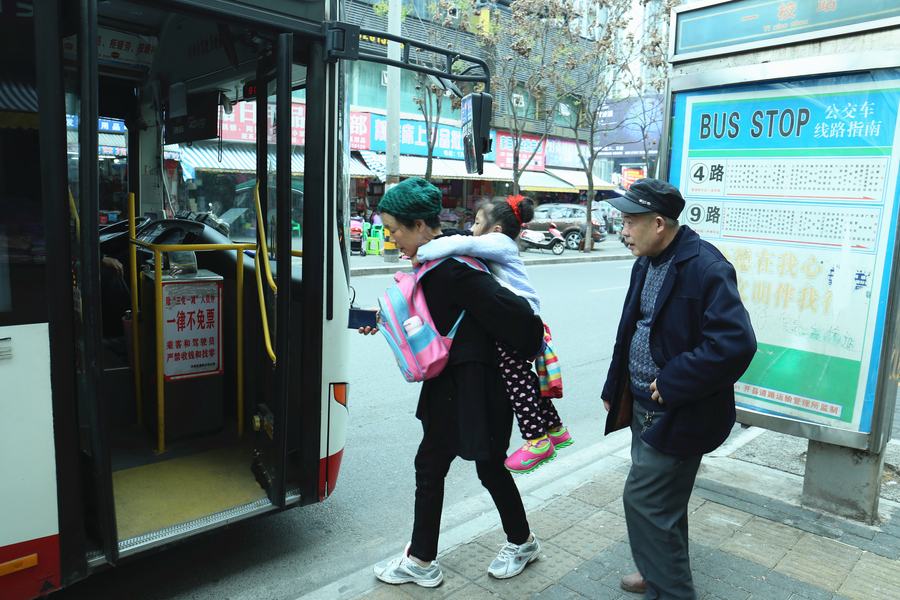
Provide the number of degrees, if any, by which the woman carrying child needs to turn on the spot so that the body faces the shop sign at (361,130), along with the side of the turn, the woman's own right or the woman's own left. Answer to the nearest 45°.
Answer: approximately 90° to the woman's own right

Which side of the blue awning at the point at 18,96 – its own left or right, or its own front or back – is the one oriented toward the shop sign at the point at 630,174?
left

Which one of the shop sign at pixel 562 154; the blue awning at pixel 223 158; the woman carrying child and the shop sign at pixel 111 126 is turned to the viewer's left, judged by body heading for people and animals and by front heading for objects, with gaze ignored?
the woman carrying child

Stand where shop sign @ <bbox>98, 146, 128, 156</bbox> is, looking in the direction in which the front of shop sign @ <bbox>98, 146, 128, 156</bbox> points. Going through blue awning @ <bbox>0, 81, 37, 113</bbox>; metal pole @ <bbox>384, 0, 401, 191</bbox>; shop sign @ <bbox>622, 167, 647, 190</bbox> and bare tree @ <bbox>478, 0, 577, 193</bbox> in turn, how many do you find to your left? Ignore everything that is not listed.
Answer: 3

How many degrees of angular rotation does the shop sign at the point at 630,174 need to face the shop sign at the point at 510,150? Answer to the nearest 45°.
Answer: approximately 45° to its right

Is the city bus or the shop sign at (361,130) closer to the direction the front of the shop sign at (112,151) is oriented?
the city bus

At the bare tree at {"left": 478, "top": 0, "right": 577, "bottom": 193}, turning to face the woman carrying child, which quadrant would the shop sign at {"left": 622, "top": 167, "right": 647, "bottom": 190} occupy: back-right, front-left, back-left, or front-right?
back-left

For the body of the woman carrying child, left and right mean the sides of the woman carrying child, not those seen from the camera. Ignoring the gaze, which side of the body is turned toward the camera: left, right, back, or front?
left

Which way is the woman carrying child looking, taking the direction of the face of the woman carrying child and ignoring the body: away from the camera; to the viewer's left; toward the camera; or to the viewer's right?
to the viewer's left
